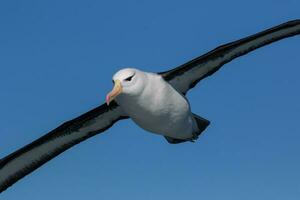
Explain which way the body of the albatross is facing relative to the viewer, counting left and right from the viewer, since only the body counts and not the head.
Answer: facing the viewer and to the left of the viewer
